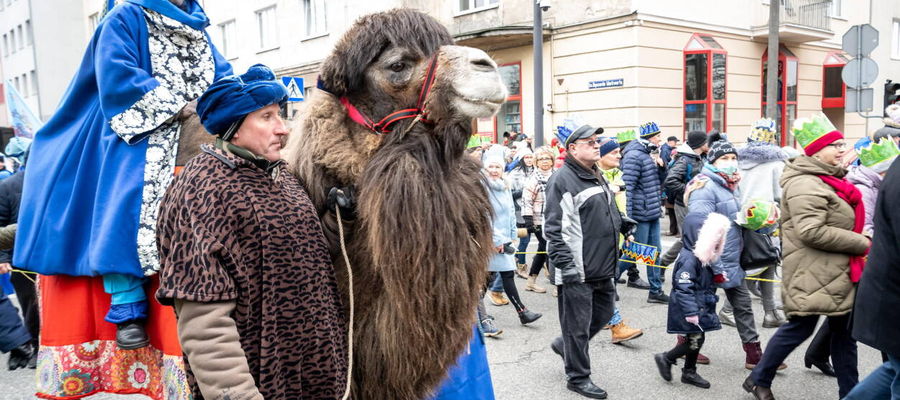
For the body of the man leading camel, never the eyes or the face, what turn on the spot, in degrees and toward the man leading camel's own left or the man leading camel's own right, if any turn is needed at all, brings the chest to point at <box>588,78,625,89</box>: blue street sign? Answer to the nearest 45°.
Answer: approximately 90° to the man leading camel's own left

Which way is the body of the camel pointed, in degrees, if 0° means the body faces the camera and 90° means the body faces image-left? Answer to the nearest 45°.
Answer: approximately 315°

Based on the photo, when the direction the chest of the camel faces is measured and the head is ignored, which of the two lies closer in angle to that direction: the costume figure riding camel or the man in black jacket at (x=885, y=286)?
the man in black jacket

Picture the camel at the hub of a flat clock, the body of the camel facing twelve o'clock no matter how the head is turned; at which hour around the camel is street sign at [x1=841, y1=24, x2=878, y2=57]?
The street sign is roughly at 9 o'clock from the camel.

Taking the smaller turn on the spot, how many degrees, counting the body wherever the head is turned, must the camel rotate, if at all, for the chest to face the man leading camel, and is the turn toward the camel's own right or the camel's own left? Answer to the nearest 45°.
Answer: approximately 90° to the camel's own right

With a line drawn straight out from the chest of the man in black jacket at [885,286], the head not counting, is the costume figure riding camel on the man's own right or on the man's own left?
on the man's own right
